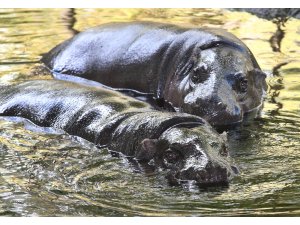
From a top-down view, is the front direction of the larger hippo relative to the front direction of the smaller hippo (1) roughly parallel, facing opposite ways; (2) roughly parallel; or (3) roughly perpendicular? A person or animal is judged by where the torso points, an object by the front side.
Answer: roughly parallel

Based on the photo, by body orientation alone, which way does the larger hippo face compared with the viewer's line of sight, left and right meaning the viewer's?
facing the viewer and to the right of the viewer

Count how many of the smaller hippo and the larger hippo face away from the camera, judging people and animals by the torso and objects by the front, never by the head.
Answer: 0
